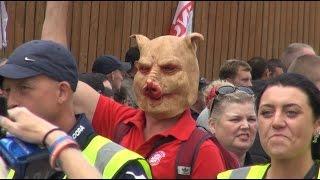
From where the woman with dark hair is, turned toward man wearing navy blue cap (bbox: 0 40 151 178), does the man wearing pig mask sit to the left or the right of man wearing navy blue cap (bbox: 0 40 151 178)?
right

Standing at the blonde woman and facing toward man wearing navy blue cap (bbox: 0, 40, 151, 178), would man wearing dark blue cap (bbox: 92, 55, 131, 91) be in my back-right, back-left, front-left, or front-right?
back-right

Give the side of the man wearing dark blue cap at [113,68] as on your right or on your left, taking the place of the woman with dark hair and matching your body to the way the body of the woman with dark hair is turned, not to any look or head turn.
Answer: on your right

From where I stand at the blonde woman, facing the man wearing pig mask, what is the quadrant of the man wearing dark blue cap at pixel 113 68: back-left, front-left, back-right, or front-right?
back-right

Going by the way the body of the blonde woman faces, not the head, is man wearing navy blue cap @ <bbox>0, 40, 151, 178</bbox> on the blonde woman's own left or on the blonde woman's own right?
on the blonde woman's own right

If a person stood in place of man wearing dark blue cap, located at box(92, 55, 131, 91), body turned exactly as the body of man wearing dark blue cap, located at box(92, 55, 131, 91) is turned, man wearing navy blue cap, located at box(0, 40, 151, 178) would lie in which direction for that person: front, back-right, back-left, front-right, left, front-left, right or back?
right

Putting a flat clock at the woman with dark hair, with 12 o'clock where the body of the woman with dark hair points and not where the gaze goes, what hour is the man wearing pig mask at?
The man wearing pig mask is roughly at 3 o'clock from the woman with dark hair.

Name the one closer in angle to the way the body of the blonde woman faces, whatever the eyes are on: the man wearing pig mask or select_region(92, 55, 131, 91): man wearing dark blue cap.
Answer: the man wearing pig mask
